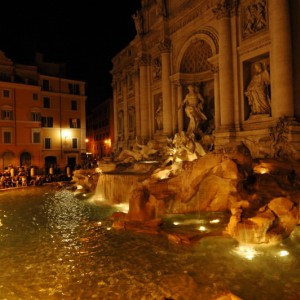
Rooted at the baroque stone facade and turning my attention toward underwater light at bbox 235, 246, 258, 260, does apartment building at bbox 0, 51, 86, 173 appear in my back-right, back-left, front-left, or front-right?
back-right

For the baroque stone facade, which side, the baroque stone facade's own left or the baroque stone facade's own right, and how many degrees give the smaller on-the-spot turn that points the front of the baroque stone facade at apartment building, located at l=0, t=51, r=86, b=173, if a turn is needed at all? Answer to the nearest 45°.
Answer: approximately 90° to the baroque stone facade's own right

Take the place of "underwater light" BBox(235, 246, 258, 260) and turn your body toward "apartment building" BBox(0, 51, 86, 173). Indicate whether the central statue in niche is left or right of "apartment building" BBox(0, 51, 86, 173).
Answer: right

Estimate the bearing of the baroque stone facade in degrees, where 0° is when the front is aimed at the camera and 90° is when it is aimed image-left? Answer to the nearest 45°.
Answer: approximately 45°

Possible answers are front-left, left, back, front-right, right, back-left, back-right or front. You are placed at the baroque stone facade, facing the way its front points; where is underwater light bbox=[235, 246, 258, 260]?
front-left

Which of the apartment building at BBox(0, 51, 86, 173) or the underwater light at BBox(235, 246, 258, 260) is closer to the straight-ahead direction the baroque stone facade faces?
the underwater light
